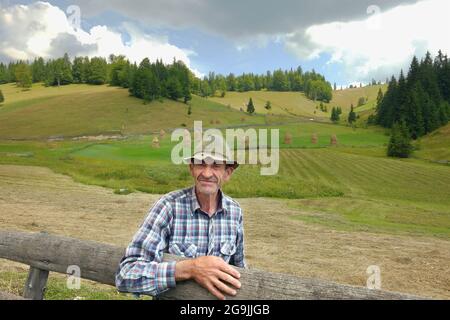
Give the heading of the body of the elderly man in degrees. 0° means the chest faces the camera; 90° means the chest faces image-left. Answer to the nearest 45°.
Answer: approximately 0°
